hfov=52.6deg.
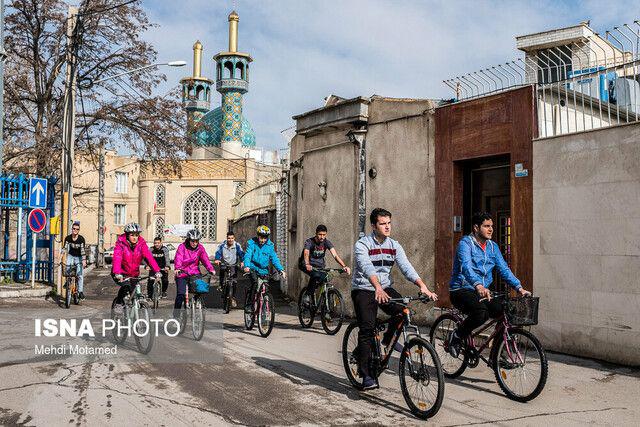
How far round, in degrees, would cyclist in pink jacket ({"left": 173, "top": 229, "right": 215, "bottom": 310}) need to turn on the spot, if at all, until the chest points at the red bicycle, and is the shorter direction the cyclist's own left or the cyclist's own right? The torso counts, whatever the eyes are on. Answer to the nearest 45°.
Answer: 0° — they already face it

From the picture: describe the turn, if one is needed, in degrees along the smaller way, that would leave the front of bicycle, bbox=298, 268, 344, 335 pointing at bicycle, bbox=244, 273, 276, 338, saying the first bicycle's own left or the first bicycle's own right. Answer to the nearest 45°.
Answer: approximately 135° to the first bicycle's own right

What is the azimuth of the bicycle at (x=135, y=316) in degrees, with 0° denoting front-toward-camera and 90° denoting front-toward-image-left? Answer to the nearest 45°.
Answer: approximately 315°

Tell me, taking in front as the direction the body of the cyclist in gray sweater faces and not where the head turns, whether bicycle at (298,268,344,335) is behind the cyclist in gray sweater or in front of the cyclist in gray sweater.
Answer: behind

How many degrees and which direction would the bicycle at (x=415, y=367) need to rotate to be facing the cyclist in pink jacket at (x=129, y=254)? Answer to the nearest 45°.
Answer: approximately 180°

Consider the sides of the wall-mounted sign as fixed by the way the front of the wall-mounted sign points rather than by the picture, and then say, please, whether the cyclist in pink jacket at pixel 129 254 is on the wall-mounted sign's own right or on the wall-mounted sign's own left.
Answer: on the wall-mounted sign's own right

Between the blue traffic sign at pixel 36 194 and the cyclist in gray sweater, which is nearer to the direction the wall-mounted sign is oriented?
the cyclist in gray sweater

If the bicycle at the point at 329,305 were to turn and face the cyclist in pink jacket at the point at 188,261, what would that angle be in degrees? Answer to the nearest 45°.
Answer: approximately 135° to its right

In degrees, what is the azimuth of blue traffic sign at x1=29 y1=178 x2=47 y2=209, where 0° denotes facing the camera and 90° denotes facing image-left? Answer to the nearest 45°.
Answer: approximately 0°

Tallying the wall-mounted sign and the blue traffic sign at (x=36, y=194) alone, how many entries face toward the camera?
2
